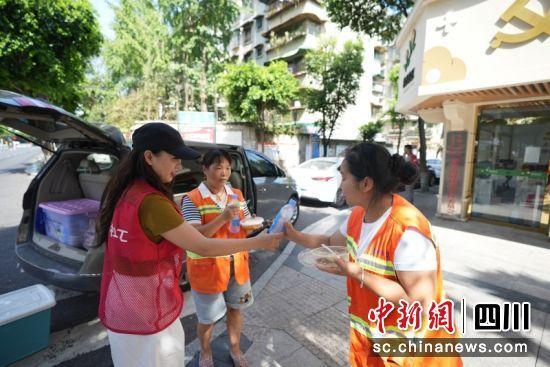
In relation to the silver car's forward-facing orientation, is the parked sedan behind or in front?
in front

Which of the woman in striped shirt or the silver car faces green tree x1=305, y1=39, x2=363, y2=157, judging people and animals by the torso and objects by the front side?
the silver car

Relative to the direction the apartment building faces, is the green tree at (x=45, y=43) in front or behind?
in front

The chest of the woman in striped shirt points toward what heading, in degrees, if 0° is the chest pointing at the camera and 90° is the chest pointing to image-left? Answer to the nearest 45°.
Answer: approximately 315°

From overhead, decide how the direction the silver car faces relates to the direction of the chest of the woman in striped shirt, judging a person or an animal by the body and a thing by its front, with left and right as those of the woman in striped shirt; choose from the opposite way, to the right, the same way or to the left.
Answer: to the left

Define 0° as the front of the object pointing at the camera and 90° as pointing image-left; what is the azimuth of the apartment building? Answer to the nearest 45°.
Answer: approximately 45°

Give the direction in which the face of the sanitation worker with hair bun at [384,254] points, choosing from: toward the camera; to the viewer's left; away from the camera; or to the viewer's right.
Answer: to the viewer's left

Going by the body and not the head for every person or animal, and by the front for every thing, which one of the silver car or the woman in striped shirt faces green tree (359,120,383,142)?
the silver car

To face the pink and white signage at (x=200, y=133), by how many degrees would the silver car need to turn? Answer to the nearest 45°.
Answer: approximately 45° to its left

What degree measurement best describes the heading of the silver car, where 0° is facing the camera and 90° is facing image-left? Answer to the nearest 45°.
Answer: approximately 225°

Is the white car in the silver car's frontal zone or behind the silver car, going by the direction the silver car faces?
frontal zone

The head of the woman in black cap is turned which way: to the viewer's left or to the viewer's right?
to the viewer's right
